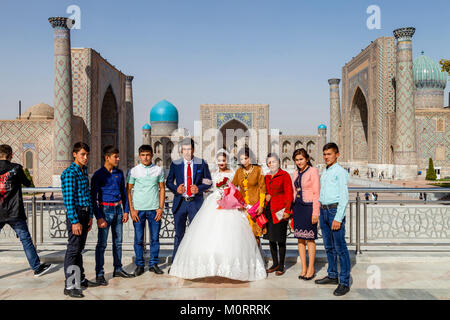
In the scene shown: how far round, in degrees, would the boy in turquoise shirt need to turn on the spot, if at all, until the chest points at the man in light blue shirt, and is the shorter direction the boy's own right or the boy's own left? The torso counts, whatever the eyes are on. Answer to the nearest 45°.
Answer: approximately 45° to the boy's own left

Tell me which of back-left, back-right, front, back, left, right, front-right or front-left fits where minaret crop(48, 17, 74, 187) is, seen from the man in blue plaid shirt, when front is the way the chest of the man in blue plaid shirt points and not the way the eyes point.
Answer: back-left

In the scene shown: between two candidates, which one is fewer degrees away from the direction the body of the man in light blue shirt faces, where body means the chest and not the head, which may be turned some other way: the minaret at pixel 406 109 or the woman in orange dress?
the woman in orange dress

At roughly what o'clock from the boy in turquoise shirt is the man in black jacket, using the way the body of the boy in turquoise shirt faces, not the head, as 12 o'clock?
The man in black jacket is roughly at 3 o'clock from the boy in turquoise shirt.

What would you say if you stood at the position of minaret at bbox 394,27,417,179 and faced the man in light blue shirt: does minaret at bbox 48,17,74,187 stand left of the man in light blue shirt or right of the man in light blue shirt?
right

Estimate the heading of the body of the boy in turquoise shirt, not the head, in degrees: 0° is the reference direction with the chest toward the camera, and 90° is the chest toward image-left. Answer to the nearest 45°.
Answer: approximately 0°

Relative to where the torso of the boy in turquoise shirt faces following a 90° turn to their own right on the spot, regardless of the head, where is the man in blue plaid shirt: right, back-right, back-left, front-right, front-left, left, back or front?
front-left

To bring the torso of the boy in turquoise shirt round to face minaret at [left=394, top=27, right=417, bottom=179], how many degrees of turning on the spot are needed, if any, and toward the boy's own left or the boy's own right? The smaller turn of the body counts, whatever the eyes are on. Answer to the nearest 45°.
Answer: approximately 135° to the boy's own left

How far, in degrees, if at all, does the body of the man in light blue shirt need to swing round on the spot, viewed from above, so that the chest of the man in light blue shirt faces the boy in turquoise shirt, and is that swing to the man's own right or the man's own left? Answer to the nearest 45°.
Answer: approximately 45° to the man's own right

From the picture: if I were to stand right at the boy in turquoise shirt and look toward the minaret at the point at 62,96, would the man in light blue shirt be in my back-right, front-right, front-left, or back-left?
back-right

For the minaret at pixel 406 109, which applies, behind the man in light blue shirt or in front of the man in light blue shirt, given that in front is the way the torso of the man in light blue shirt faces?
behind

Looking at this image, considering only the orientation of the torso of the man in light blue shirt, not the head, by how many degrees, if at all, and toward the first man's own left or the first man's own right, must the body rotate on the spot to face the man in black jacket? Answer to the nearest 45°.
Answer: approximately 45° to the first man's own right
